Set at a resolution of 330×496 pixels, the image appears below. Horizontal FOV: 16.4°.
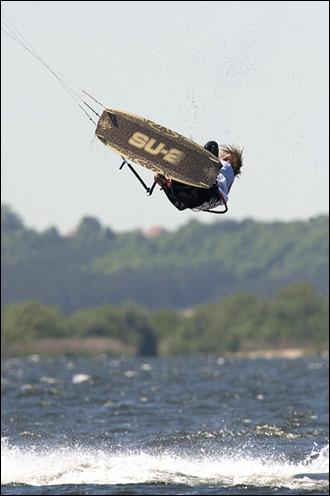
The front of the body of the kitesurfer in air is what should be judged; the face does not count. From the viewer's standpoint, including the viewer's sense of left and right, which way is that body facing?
facing to the left of the viewer
